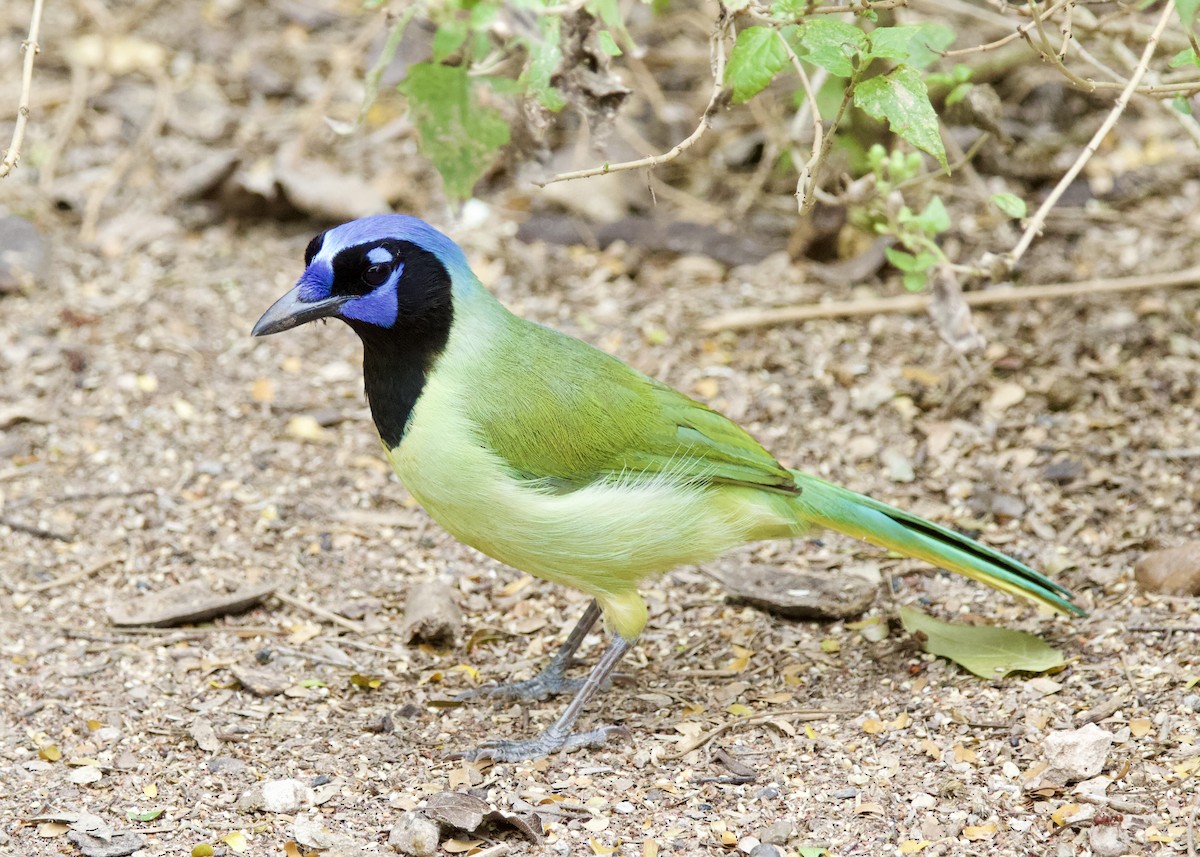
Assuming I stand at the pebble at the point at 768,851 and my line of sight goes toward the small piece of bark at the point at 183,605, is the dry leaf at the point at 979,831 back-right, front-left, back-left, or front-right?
back-right

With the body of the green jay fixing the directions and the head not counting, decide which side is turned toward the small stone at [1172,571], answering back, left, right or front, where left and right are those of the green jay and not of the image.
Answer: back

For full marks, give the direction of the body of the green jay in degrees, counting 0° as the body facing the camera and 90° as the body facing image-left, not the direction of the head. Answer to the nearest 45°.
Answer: approximately 90°

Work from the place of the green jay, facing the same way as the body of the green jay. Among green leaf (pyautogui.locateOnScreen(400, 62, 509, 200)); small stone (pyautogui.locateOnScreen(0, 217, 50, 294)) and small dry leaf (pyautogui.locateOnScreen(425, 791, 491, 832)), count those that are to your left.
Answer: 1

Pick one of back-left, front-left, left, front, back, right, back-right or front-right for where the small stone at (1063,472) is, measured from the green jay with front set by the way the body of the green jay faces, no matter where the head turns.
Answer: back-right

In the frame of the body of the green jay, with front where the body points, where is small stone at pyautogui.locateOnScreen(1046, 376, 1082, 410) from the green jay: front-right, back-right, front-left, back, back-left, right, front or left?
back-right

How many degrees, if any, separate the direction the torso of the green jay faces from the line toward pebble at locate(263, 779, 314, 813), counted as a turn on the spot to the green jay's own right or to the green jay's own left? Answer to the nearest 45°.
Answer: approximately 45° to the green jay's own left

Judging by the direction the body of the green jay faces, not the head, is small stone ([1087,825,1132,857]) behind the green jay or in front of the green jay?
behind

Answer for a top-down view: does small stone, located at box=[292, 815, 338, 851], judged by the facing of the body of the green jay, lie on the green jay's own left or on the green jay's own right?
on the green jay's own left

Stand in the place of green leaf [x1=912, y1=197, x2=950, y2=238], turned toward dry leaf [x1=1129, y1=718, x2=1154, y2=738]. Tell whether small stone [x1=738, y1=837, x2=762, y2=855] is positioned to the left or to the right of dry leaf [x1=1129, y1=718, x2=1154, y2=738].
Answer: right

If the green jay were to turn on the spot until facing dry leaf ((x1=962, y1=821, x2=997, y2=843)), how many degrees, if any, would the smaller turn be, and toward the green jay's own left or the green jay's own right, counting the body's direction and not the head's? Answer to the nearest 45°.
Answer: approximately 135° to the green jay's own left

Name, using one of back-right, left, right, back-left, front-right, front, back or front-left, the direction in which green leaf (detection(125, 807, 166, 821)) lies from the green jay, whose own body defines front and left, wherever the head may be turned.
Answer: front-left

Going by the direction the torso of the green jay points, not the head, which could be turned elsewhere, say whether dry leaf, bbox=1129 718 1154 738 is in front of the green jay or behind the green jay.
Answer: behind
